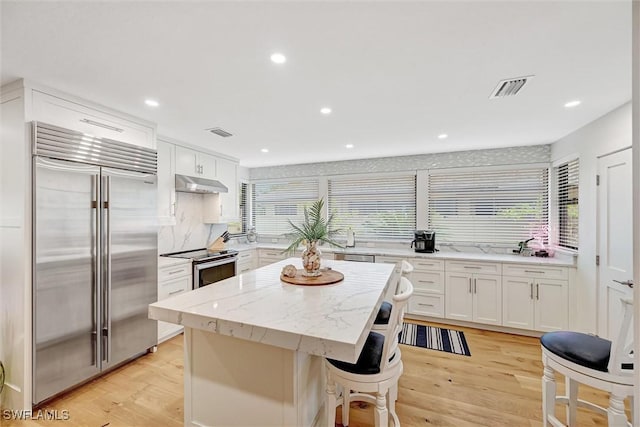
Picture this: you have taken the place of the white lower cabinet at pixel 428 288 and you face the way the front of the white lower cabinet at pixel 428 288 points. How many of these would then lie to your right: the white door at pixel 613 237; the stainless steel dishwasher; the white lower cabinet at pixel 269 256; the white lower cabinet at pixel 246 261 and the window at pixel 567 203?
3

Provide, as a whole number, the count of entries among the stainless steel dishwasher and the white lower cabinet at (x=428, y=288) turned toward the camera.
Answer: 2

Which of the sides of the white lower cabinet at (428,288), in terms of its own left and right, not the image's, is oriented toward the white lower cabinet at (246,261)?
right

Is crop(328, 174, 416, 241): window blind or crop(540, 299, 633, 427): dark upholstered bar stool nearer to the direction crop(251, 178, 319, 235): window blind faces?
the dark upholstered bar stool

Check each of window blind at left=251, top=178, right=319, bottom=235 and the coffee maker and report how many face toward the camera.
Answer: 2

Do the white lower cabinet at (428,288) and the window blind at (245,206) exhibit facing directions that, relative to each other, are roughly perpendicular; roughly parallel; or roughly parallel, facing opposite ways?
roughly perpendicular

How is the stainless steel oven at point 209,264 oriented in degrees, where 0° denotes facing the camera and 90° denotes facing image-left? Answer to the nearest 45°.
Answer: approximately 315°

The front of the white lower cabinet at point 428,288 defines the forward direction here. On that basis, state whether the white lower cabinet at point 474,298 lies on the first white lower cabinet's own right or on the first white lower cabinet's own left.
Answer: on the first white lower cabinet's own left

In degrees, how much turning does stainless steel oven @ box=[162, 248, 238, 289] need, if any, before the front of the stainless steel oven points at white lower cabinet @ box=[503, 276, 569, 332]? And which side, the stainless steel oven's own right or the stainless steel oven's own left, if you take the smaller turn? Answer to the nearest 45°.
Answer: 0° — it already faces it

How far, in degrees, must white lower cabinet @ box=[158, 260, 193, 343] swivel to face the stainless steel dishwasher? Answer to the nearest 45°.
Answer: approximately 45° to its left

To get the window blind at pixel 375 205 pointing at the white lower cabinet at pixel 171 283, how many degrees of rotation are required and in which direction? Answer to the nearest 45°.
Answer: approximately 45° to its right

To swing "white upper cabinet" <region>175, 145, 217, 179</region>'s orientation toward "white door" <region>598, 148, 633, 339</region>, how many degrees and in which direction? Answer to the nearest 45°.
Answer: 0° — it already faces it
